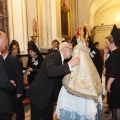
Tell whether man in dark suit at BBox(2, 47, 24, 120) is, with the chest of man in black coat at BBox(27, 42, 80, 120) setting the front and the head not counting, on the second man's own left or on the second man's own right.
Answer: on the second man's own left

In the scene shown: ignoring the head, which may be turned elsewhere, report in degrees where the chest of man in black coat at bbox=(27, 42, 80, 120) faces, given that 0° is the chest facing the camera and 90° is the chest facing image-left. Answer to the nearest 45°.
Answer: approximately 270°

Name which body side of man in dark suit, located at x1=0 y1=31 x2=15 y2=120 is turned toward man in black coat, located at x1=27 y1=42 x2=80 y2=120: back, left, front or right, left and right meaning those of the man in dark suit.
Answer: front

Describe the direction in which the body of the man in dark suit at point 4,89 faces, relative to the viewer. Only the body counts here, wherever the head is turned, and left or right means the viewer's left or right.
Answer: facing to the right of the viewer

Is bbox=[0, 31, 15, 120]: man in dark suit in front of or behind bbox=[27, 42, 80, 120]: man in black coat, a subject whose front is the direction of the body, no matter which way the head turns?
behind

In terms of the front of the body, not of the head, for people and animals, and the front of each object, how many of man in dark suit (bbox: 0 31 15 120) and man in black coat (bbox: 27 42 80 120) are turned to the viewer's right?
2
